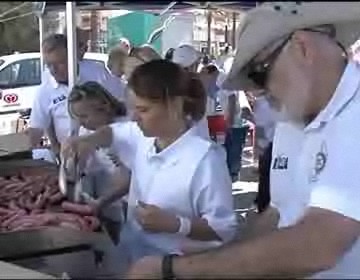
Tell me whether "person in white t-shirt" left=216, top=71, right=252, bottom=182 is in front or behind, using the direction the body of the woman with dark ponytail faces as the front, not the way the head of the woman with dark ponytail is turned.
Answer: behind

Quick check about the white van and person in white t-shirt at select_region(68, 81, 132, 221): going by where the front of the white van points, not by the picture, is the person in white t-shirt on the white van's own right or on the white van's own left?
on the white van's own left

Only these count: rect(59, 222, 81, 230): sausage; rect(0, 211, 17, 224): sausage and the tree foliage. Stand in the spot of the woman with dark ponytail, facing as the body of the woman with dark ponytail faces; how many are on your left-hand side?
0

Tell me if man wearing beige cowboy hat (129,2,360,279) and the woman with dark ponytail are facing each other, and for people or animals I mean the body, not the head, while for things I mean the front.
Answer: no

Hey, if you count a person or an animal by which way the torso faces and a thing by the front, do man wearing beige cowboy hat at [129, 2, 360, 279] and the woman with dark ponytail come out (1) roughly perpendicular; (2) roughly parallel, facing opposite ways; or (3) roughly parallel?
roughly parallel

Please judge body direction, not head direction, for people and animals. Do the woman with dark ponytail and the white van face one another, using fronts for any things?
no

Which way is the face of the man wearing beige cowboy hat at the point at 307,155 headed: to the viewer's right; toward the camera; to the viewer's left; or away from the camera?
to the viewer's left

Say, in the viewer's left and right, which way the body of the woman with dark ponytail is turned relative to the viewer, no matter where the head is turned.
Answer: facing the viewer and to the left of the viewer

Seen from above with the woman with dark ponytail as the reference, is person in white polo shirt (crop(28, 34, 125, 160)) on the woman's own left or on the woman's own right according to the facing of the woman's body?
on the woman's own right
